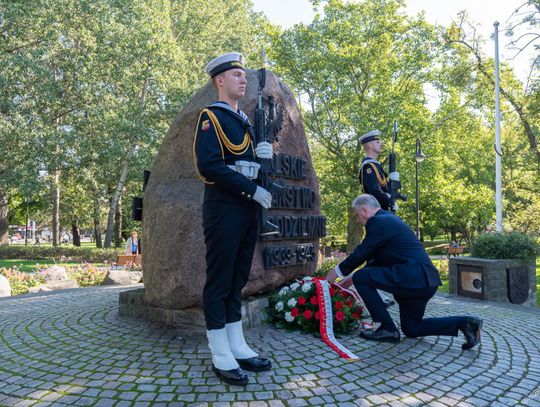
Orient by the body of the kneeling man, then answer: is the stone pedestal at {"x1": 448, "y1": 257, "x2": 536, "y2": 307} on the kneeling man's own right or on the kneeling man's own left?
on the kneeling man's own right

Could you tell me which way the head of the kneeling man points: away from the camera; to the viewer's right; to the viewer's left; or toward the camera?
to the viewer's left

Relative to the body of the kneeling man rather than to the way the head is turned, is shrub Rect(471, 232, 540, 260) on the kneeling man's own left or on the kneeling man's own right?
on the kneeling man's own right

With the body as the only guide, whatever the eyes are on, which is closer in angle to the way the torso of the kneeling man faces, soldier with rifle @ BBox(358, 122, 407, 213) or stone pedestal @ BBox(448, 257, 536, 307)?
the soldier with rifle

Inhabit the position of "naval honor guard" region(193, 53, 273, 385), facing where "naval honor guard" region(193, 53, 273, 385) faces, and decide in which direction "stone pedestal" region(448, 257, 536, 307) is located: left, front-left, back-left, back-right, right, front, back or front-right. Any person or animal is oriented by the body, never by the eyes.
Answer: left

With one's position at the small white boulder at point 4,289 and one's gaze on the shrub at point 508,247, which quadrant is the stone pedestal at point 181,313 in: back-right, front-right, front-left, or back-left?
front-right

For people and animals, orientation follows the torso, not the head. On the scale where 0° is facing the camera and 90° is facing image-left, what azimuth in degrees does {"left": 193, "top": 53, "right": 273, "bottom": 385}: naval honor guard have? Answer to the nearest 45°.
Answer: approximately 315°

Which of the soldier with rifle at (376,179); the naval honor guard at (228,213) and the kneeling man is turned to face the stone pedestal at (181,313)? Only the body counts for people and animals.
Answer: the kneeling man

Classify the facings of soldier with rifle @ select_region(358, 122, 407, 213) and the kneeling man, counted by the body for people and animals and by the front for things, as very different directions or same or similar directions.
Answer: very different directions

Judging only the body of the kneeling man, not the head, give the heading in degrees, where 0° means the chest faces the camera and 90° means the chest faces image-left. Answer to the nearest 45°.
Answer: approximately 90°
